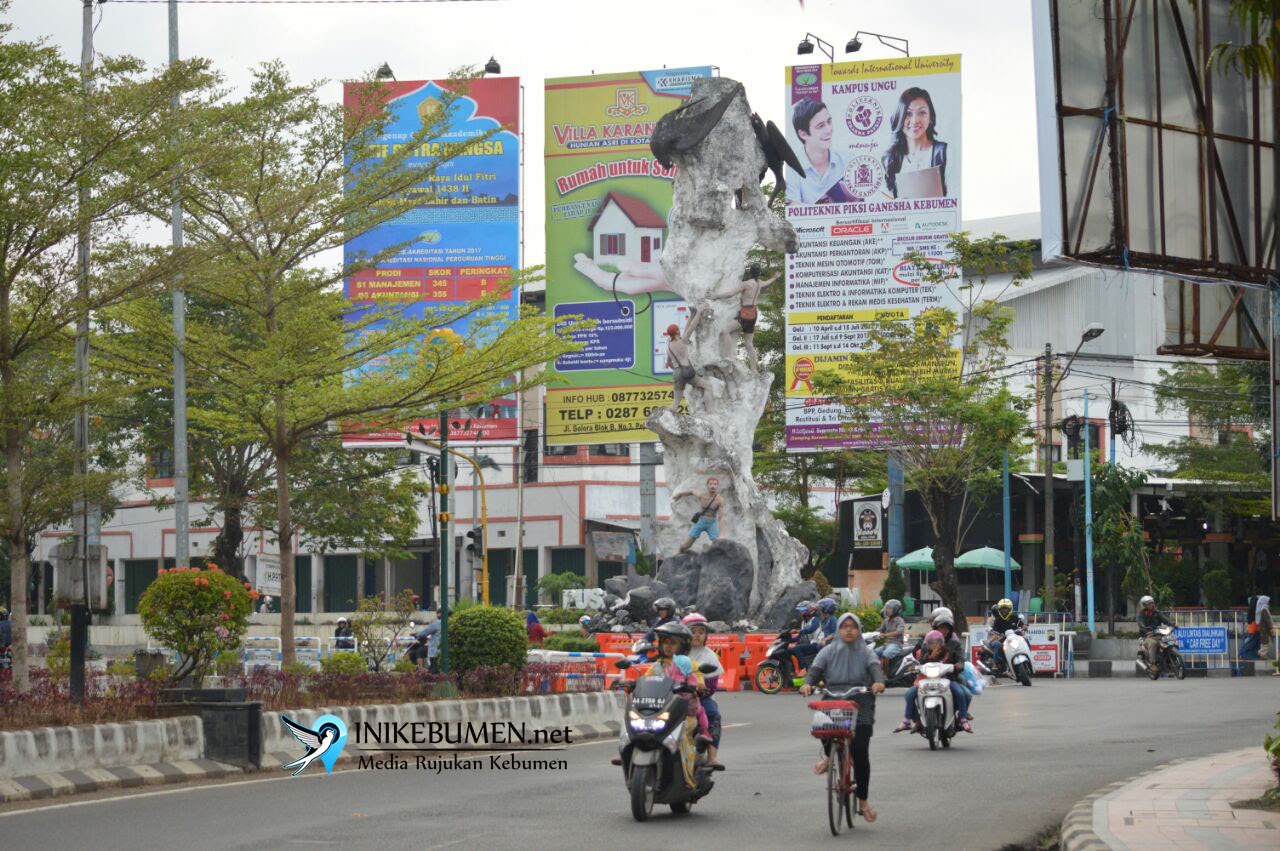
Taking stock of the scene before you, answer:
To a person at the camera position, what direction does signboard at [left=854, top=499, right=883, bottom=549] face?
facing the viewer

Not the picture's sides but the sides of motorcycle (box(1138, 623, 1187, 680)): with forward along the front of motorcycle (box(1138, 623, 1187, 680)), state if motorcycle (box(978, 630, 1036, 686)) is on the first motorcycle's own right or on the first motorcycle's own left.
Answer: on the first motorcycle's own right

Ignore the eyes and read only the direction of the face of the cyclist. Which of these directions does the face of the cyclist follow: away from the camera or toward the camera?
toward the camera

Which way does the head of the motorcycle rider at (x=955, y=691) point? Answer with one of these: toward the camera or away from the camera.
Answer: toward the camera

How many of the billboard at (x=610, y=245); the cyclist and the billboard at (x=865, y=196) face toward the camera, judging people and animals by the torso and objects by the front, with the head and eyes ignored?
3

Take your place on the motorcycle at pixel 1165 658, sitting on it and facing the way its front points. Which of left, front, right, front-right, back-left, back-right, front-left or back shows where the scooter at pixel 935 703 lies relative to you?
front-right

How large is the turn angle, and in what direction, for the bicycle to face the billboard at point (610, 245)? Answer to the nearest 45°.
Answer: approximately 180°

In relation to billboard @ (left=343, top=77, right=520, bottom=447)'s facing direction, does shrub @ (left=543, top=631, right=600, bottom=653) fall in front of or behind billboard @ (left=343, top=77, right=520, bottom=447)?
in front

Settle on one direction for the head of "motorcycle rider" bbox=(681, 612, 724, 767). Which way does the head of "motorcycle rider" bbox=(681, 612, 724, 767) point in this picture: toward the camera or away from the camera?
toward the camera

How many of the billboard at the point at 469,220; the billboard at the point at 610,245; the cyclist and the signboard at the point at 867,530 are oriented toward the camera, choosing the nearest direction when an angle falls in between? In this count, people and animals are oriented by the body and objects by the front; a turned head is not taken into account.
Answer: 4

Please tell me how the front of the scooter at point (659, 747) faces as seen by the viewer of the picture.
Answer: facing the viewer and to the left of the viewer

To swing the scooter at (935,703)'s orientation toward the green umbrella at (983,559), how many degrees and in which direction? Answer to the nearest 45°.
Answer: approximately 180°

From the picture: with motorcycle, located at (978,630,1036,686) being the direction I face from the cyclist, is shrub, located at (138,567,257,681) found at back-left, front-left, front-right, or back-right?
front-left

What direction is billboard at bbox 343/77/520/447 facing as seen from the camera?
toward the camera

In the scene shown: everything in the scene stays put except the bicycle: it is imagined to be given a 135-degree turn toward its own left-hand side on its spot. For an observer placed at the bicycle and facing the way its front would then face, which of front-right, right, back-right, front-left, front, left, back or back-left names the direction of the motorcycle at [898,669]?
front-left

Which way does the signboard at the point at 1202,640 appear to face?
toward the camera
